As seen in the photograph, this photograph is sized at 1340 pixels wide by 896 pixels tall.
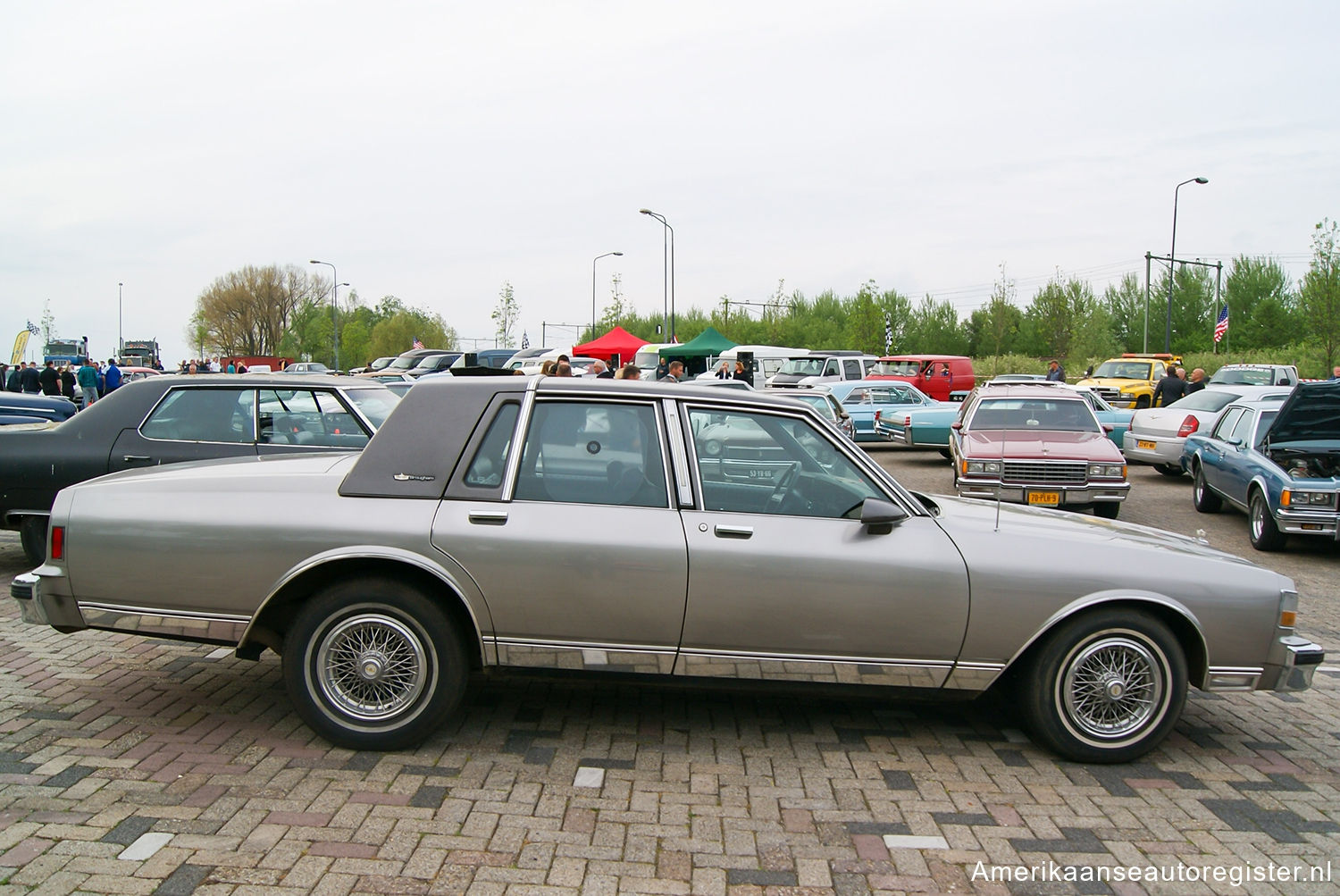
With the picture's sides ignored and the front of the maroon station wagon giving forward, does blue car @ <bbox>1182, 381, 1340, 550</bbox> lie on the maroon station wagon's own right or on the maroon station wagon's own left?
on the maroon station wagon's own left

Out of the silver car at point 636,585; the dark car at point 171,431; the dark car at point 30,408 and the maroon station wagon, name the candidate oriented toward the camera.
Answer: the maroon station wagon

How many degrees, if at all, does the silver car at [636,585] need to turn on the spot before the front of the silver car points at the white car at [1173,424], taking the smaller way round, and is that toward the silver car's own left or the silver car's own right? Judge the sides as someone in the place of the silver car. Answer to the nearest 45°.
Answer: approximately 45° to the silver car's own left

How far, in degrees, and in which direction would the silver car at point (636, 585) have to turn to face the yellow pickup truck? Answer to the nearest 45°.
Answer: approximately 45° to its left

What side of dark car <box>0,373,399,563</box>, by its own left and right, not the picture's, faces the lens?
right

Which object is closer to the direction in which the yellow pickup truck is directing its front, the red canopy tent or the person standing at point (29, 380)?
the person standing

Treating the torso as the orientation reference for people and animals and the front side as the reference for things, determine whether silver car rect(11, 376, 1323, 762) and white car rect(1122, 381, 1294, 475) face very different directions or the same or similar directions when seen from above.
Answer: same or similar directions

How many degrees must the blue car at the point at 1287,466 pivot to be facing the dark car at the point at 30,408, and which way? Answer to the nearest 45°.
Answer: approximately 135° to its right

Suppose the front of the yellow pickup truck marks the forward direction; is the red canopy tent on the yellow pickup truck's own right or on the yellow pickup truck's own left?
on the yellow pickup truck's own right

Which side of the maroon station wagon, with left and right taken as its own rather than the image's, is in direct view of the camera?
front

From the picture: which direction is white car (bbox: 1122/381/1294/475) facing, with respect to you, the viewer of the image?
facing away from the viewer and to the right of the viewer
